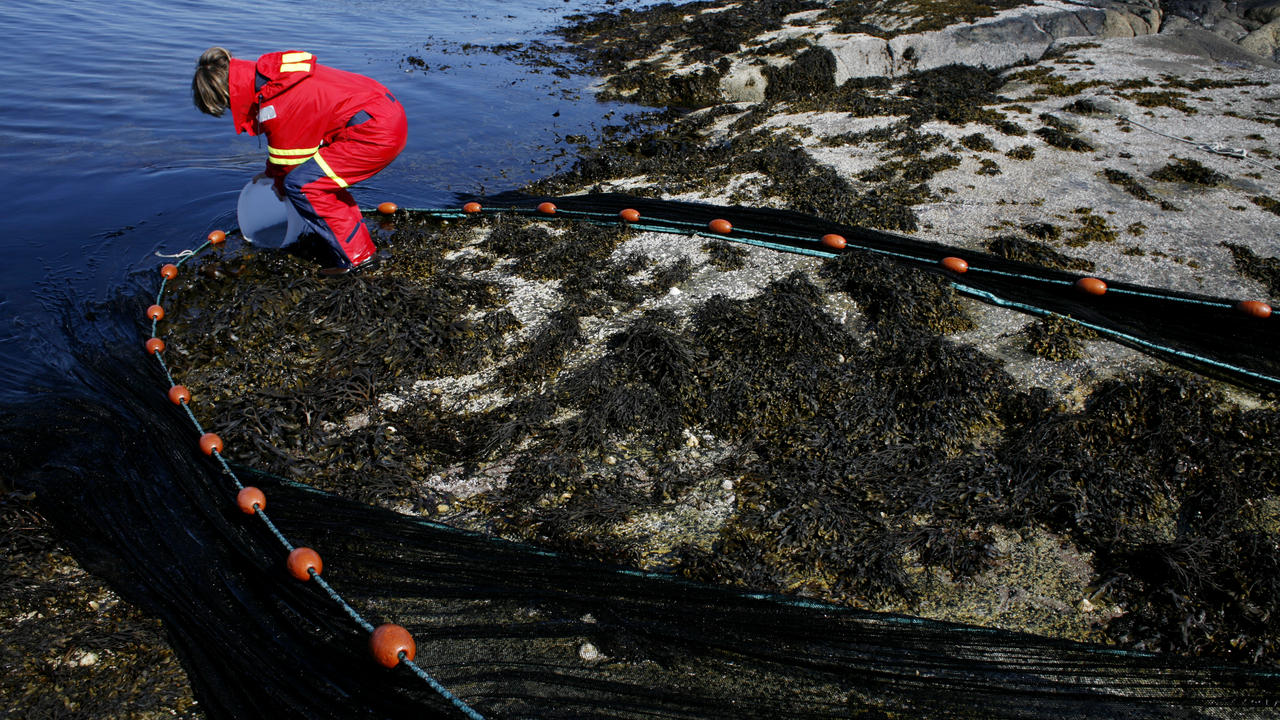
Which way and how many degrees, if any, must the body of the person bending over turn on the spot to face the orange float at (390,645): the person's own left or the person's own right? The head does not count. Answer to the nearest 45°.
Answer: approximately 90° to the person's own left

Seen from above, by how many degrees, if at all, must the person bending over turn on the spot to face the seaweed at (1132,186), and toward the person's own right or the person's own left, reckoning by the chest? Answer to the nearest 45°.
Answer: approximately 180°

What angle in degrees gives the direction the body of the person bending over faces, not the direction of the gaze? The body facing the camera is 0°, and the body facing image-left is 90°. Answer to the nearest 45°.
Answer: approximately 90°

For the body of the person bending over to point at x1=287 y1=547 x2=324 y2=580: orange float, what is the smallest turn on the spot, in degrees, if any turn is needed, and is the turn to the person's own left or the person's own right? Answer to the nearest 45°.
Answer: approximately 90° to the person's own left

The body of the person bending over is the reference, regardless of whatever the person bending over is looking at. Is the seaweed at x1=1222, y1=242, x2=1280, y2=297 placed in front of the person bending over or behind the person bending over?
behind

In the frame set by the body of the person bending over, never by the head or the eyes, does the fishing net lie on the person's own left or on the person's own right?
on the person's own left

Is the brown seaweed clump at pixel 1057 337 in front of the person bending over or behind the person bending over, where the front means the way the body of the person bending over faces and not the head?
behind
